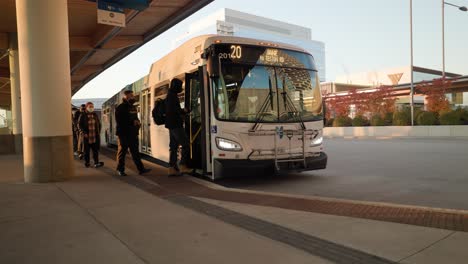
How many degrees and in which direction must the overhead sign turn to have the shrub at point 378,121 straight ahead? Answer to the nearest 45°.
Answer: approximately 135° to its left

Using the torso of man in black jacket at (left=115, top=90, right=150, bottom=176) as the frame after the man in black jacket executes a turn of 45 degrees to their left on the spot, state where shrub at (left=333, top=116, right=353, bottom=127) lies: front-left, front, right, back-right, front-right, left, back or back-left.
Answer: front-left

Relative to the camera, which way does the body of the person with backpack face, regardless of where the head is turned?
to the viewer's right

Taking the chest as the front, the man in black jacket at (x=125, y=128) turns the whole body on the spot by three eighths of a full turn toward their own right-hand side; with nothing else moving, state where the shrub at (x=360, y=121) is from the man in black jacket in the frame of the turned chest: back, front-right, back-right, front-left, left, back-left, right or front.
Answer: back-right

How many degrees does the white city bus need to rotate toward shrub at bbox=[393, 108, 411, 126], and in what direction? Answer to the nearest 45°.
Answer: approximately 90° to its left

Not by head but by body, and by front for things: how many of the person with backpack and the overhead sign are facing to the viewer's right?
1

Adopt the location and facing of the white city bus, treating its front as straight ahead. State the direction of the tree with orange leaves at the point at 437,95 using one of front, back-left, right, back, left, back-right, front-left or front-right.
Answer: left

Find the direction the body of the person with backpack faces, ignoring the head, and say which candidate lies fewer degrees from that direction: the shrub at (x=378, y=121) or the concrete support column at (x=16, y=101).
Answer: the shrub

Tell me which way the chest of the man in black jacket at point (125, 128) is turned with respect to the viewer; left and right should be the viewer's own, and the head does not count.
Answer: facing the viewer and to the right of the viewer
